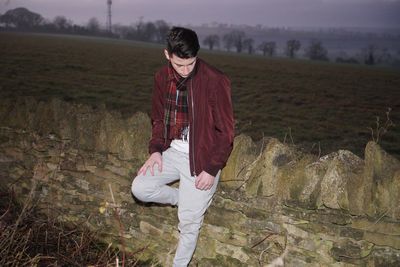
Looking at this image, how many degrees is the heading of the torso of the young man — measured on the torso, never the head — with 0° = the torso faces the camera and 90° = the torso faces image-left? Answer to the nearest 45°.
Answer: approximately 45°
